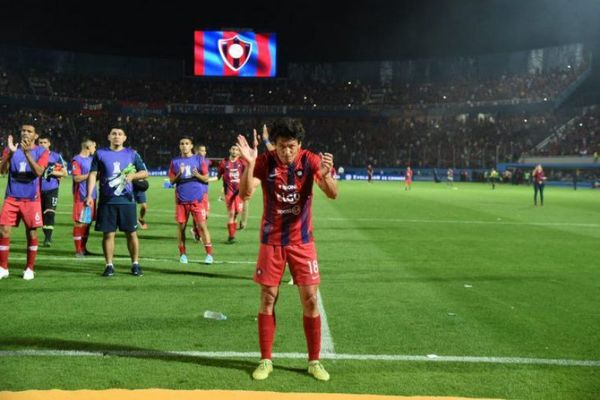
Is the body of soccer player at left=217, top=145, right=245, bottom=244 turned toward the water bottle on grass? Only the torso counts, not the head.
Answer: yes

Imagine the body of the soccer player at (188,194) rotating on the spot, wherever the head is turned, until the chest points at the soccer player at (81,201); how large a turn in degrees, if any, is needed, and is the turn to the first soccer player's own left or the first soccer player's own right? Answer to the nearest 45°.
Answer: approximately 135° to the first soccer player's own right

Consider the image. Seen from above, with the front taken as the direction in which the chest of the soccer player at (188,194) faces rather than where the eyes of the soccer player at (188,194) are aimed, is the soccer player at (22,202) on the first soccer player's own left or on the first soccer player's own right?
on the first soccer player's own right

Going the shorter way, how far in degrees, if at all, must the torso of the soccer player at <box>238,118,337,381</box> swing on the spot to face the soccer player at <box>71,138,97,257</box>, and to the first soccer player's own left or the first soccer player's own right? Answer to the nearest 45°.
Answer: approximately 135° to the first soccer player's own right

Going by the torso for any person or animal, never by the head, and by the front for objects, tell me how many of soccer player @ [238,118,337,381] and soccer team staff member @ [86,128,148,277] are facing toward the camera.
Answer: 2

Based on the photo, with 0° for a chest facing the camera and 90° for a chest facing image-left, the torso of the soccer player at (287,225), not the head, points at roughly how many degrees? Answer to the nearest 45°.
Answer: approximately 0°

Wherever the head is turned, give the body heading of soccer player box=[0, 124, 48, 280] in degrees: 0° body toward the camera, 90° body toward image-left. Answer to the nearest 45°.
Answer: approximately 0°

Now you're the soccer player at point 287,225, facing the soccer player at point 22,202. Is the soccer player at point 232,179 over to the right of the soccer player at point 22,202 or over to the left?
right
